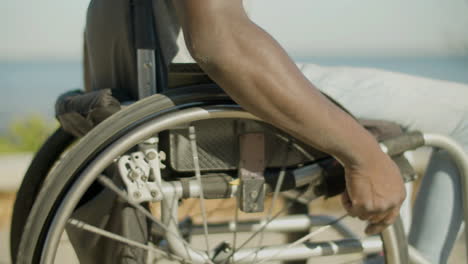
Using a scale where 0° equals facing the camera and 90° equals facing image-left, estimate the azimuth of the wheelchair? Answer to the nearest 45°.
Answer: approximately 270°
